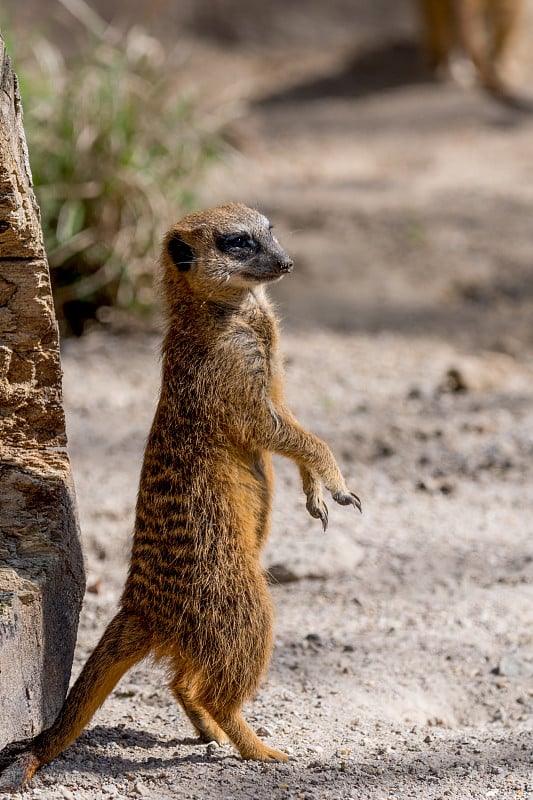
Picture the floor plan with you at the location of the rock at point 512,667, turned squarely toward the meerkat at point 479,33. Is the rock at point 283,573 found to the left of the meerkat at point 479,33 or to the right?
left

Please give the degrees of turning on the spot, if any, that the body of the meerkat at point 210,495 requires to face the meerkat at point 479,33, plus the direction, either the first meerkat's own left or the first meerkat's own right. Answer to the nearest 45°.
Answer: approximately 90° to the first meerkat's own left

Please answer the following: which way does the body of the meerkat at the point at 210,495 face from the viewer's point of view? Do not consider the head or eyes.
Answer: to the viewer's right
